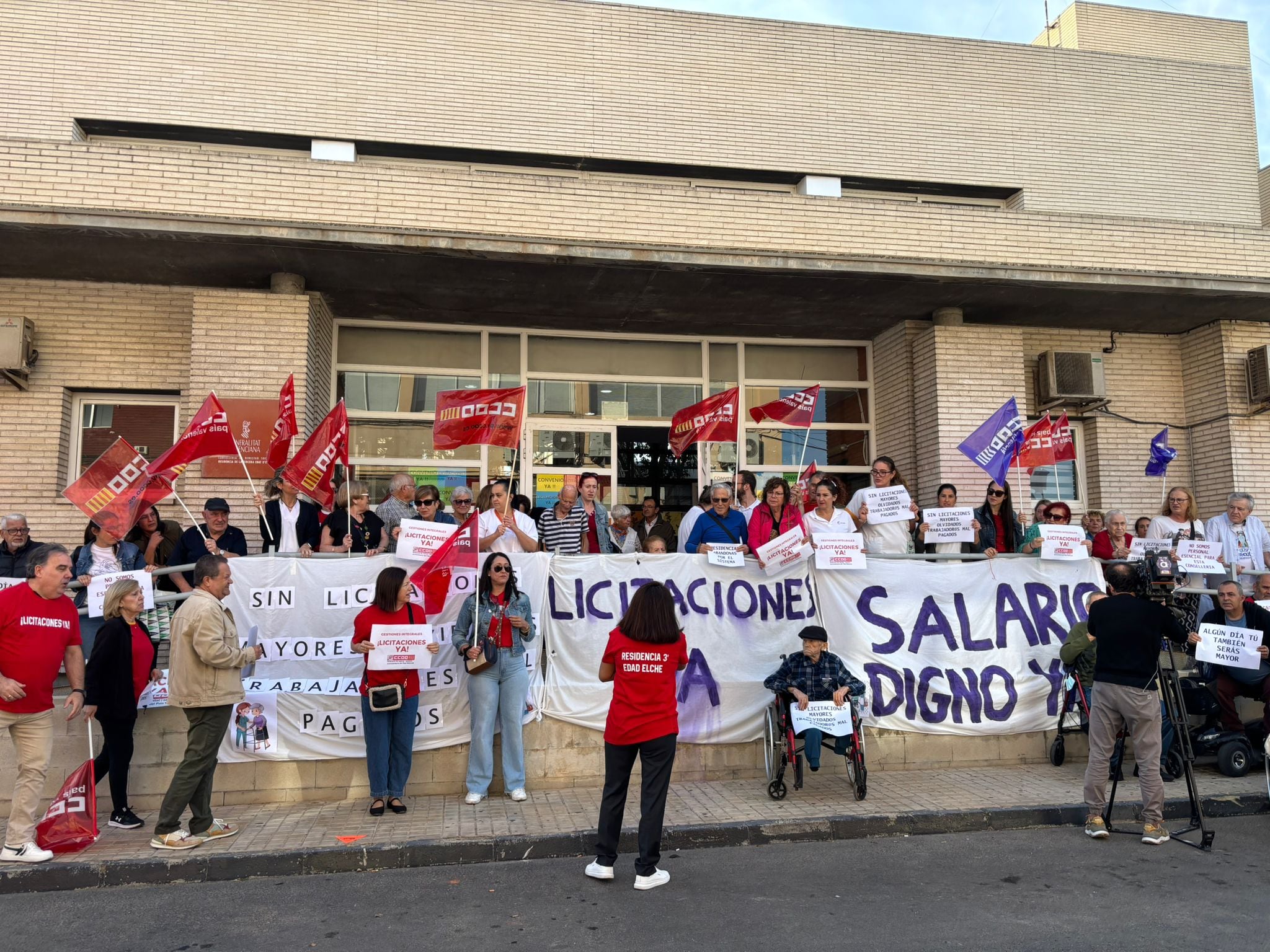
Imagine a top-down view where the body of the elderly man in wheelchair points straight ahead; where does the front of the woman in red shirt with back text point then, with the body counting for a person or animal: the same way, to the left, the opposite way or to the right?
the opposite way

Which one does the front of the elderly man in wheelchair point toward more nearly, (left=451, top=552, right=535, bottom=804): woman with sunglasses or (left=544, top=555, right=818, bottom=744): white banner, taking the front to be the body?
the woman with sunglasses

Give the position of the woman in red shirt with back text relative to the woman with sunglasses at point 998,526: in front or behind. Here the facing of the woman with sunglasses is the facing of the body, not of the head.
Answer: in front

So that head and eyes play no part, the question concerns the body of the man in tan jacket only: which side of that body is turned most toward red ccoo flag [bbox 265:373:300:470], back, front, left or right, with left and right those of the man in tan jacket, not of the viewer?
left

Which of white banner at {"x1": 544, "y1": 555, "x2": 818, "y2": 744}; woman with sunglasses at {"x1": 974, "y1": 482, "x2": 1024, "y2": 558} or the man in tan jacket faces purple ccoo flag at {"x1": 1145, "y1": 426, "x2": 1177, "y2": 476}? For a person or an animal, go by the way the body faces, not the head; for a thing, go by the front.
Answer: the man in tan jacket

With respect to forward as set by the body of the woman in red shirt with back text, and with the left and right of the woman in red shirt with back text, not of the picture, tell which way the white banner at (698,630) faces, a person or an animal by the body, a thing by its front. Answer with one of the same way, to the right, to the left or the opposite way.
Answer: the opposite way

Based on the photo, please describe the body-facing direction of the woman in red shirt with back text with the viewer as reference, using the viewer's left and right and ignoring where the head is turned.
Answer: facing away from the viewer

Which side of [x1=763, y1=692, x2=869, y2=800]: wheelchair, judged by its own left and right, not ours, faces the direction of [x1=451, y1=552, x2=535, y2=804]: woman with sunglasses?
right

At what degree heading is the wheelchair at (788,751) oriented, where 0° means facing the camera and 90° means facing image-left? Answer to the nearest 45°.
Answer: approximately 0°

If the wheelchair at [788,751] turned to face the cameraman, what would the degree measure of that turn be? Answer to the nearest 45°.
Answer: approximately 90° to its left

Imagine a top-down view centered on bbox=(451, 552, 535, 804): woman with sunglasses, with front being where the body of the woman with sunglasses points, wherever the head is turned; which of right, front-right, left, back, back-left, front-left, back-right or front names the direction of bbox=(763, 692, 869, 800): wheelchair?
left

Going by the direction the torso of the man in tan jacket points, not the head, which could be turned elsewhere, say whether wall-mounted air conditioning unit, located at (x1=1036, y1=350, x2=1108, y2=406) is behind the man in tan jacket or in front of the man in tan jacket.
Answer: in front

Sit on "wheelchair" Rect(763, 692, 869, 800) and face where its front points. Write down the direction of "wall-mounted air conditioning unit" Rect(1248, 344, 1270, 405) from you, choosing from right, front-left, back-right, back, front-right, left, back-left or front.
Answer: back-left

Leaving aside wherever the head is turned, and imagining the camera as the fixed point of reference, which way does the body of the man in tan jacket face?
to the viewer's right

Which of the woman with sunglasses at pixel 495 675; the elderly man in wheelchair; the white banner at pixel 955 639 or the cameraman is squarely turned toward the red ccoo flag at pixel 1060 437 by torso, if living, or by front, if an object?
the cameraman
